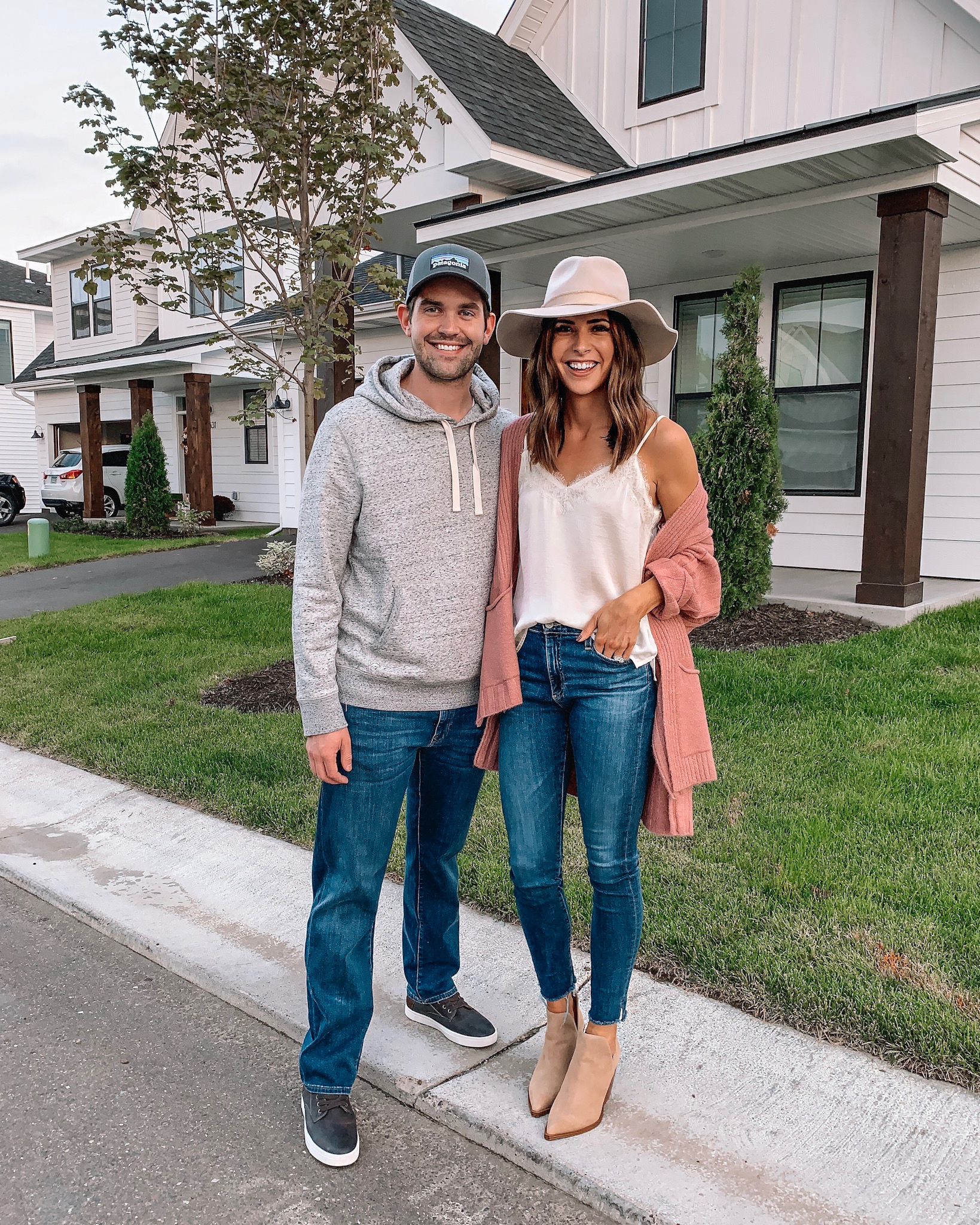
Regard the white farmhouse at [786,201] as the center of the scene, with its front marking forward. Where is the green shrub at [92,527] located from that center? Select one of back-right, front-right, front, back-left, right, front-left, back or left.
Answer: right

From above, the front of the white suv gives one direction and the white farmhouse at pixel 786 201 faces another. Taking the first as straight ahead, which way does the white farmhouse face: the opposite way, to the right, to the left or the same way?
the opposite way

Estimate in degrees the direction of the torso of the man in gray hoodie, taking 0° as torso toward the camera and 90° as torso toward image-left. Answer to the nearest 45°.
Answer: approximately 315°

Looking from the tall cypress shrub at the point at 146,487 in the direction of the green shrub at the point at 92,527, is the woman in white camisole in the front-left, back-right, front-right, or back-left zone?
back-left

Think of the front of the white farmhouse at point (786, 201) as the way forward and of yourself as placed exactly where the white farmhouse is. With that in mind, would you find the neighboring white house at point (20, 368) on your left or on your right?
on your right

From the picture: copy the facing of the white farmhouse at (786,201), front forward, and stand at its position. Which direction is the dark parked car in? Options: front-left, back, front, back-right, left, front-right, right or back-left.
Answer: right

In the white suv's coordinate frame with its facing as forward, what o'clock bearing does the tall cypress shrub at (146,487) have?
The tall cypress shrub is roughly at 4 o'clock from the white suv.

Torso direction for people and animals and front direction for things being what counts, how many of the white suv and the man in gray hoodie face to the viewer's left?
0

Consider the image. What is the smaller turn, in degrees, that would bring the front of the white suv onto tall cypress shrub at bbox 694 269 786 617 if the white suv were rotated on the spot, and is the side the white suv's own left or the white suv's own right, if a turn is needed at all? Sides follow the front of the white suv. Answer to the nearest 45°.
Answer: approximately 135° to the white suv's own right

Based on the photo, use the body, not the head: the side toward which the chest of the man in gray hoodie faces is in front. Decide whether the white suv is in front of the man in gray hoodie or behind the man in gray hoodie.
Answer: behind

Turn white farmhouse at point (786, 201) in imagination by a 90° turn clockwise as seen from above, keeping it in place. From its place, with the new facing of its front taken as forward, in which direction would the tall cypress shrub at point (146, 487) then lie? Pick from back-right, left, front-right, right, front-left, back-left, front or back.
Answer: front
